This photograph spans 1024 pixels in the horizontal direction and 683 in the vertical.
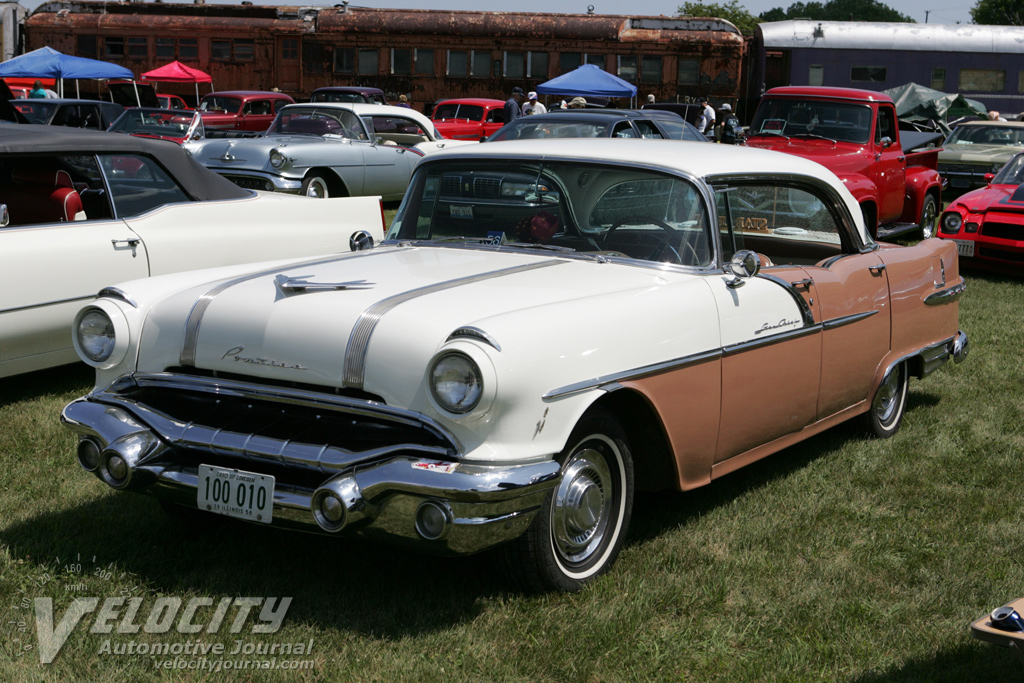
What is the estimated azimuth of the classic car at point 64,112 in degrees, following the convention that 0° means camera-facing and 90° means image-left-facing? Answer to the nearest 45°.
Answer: approximately 45°

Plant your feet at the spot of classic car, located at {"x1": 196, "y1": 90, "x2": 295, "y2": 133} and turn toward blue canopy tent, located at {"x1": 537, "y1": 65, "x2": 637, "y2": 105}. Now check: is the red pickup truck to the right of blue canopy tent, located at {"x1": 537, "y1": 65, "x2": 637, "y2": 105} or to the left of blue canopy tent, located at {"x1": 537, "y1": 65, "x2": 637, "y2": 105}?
right

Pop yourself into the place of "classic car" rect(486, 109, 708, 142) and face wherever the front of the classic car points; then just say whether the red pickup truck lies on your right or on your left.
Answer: on your left

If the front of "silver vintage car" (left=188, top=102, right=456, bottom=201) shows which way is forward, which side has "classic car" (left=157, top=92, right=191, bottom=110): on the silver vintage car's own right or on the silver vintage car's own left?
on the silver vintage car's own right

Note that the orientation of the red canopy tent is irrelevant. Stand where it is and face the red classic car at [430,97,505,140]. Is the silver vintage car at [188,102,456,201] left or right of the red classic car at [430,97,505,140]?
right

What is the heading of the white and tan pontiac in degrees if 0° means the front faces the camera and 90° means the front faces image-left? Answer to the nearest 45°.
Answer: approximately 45°
